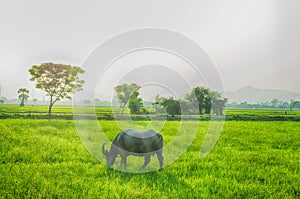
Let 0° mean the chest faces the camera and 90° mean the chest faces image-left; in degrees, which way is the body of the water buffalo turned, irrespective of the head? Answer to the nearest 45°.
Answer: approximately 90°

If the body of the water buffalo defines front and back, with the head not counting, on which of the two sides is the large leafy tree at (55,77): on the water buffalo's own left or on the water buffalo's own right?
on the water buffalo's own right

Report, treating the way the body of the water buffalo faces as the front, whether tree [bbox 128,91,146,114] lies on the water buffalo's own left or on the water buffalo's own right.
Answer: on the water buffalo's own right
